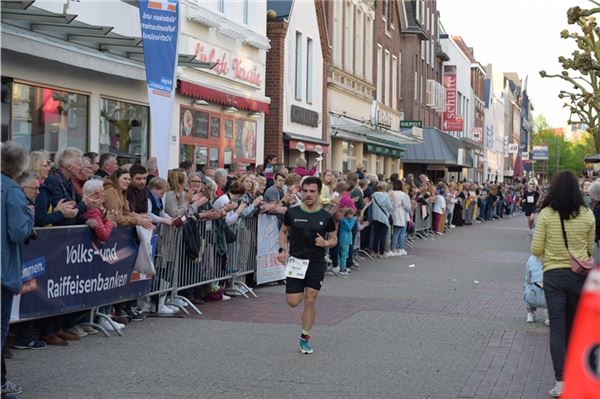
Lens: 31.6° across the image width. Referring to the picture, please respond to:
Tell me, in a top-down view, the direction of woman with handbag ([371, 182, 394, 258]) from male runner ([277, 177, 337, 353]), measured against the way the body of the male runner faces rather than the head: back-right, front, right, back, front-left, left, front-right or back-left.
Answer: back

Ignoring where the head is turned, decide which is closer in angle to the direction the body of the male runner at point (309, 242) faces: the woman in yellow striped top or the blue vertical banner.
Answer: the woman in yellow striped top

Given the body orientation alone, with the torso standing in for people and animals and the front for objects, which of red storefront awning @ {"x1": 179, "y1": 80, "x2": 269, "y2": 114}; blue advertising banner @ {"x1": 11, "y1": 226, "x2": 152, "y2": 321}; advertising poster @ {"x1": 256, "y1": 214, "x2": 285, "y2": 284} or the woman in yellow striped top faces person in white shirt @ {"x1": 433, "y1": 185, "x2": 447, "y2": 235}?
the woman in yellow striped top

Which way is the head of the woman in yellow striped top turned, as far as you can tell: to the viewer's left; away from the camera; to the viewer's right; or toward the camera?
away from the camera

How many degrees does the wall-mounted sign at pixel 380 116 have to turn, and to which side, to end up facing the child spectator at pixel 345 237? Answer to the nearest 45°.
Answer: approximately 45° to its right

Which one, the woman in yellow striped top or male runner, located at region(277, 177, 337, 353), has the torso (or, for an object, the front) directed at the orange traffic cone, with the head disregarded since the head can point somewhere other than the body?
the male runner

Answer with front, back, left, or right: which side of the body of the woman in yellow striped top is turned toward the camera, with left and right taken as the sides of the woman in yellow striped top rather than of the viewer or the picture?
back

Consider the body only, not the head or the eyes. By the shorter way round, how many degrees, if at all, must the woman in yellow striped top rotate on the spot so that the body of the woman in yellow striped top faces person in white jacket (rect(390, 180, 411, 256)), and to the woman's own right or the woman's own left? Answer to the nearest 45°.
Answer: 0° — they already face them

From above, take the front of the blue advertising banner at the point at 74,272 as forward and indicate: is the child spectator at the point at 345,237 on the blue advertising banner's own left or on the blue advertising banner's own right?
on the blue advertising banner's own left

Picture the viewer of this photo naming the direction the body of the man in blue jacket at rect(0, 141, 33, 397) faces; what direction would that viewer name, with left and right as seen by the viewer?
facing to the right of the viewer

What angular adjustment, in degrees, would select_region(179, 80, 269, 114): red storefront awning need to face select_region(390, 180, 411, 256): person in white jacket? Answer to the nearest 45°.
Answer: approximately 45° to its left

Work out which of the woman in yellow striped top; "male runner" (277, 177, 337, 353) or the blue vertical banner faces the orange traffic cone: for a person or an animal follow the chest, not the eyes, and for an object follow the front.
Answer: the male runner

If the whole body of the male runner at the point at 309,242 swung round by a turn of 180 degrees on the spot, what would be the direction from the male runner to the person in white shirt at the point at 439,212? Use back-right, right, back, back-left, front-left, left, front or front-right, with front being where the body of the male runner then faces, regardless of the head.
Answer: front

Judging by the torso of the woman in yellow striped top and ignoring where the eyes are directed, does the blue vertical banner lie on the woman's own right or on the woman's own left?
on the woman's own left
